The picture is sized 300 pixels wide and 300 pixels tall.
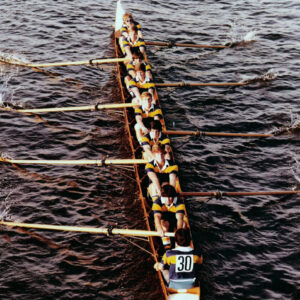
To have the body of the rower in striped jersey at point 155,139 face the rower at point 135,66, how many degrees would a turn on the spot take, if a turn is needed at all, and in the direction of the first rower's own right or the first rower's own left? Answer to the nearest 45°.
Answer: approximately 180°

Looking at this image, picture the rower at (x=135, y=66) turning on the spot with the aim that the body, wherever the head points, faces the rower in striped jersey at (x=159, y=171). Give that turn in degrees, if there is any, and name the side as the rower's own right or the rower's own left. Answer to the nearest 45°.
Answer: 0° — they already face them

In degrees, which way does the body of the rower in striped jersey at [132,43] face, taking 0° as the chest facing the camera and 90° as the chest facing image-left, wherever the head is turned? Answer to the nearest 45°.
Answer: approximately 0°

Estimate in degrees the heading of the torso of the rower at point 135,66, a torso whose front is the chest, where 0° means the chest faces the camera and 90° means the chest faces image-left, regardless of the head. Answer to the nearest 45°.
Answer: approximately 0°

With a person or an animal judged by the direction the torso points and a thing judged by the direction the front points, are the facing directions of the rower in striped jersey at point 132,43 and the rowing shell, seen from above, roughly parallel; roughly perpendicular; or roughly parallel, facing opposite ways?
roughly parallel, facing opposite ways

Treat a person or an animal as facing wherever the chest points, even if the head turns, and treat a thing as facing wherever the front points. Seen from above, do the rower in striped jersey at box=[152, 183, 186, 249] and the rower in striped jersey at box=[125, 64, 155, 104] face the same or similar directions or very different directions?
same or similar directions

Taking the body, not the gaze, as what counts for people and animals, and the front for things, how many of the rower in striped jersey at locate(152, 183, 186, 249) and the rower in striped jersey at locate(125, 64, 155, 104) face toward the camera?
2

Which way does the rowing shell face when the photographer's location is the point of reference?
facing away from the viewer

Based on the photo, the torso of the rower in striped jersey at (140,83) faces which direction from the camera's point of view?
toward the camera

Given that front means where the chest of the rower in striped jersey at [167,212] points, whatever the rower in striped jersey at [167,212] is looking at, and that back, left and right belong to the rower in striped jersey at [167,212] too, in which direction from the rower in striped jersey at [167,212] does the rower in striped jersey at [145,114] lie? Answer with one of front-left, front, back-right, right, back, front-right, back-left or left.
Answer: back

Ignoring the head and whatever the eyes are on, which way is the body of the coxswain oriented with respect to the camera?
away from the camera
